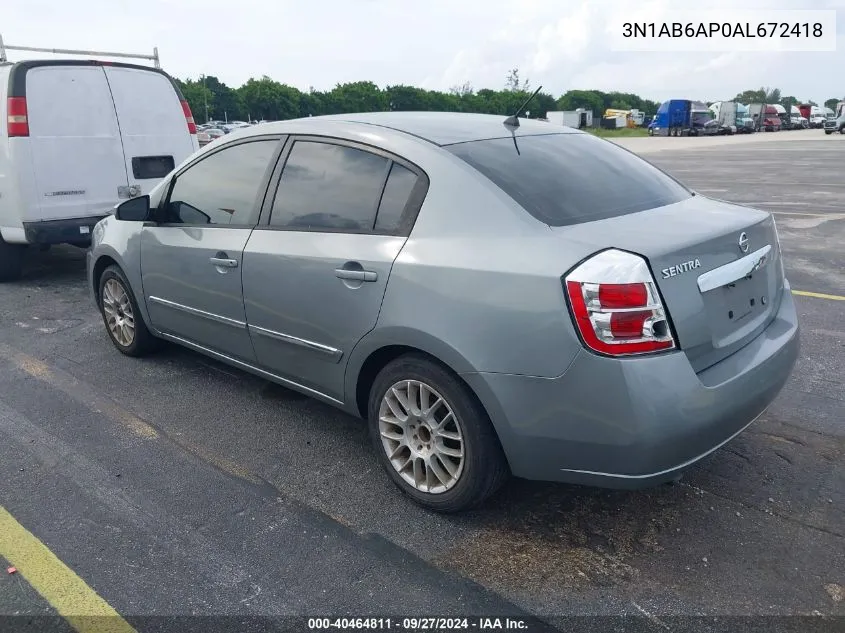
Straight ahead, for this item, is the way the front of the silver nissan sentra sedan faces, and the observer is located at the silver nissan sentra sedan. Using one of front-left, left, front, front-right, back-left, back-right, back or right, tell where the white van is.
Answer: front

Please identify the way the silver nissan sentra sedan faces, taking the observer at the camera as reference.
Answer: facing away from the viewer and to the left of the viewer
